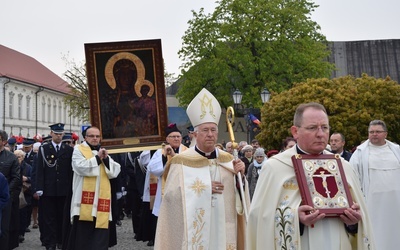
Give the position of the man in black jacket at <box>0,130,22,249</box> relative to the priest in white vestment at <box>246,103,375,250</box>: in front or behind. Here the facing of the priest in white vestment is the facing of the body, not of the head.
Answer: behind

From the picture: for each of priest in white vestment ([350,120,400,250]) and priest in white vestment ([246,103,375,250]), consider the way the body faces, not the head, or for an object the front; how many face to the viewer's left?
0

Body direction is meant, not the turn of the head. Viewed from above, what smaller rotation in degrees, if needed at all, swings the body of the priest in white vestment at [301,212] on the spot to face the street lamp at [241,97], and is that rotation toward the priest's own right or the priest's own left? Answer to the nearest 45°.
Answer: approximately 135° to the priest's own left

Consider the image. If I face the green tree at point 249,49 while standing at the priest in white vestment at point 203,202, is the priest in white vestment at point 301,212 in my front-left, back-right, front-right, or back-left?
back-right

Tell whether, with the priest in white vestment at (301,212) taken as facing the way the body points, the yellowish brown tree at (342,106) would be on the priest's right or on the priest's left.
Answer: on the priest's left

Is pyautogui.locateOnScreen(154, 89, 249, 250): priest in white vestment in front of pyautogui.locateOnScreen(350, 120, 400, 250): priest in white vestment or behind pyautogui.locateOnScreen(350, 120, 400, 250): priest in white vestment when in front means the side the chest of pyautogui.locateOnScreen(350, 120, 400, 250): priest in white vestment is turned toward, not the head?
in front

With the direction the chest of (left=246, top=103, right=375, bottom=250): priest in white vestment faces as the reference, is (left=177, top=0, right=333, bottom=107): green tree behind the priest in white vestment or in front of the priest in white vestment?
behind

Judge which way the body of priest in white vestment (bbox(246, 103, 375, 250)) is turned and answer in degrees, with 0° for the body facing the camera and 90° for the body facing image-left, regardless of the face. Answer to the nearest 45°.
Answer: approximately 315°

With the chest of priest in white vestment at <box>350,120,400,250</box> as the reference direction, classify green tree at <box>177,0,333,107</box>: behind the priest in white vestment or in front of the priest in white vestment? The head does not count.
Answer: behind
